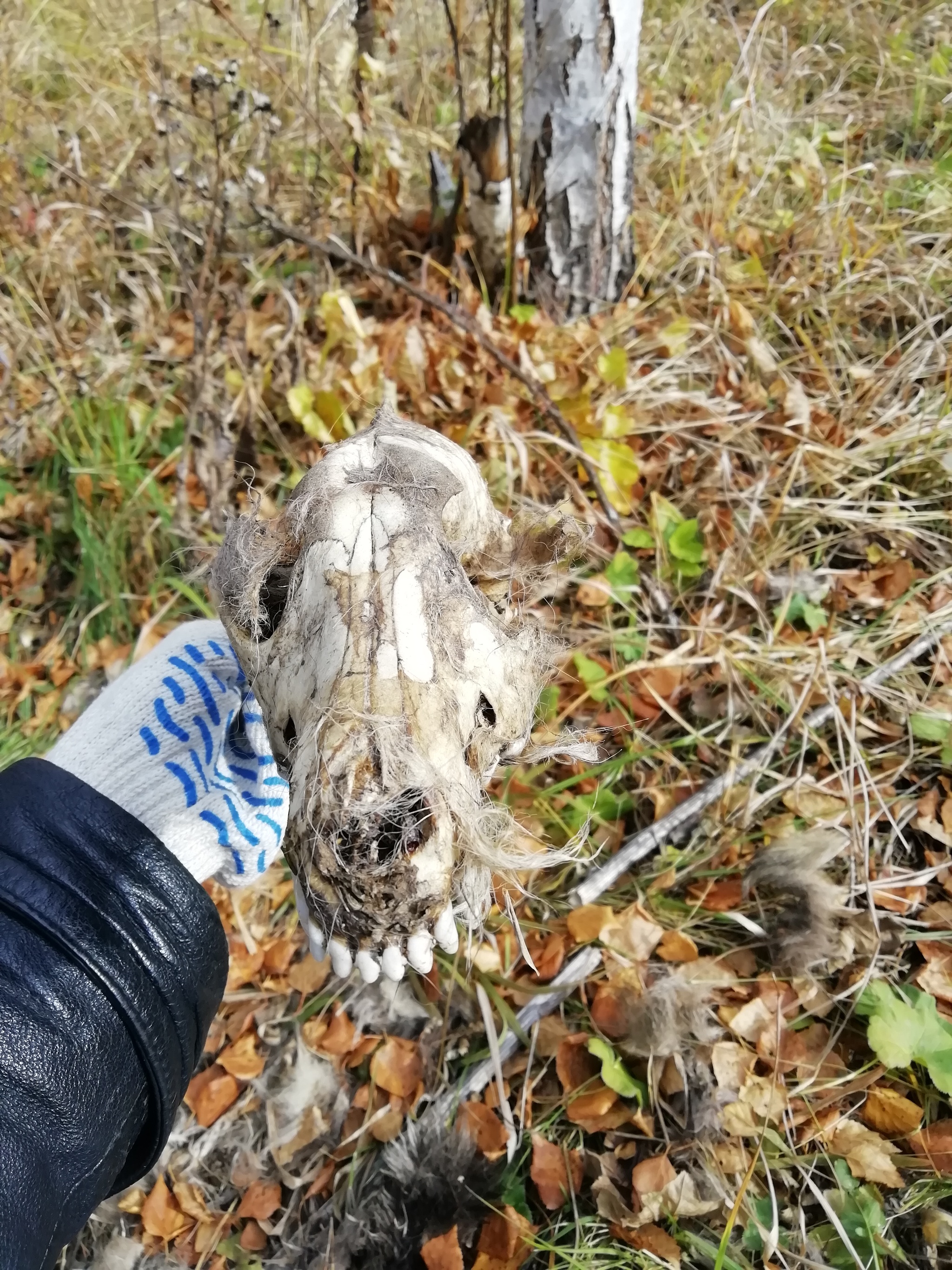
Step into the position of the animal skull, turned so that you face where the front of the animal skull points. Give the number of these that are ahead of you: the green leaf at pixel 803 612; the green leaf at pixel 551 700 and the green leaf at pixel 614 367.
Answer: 0

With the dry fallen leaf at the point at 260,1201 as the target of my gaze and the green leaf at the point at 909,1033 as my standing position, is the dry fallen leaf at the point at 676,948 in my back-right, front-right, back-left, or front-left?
front-right

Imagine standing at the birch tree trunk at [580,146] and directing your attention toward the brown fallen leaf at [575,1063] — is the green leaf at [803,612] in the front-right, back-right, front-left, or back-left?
front-left

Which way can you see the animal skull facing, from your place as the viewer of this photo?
facing the viewer
